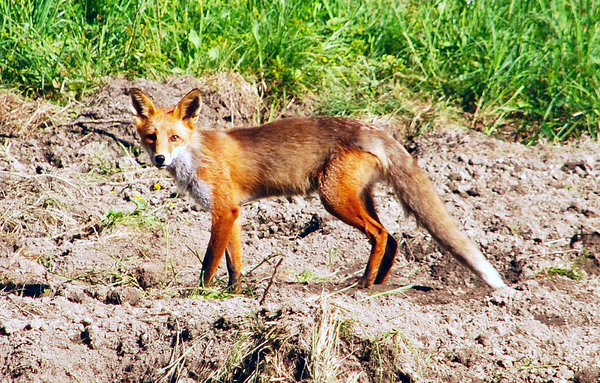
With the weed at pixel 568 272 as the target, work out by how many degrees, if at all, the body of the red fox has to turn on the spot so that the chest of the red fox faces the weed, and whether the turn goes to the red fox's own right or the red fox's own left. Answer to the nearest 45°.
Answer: approximately 180°

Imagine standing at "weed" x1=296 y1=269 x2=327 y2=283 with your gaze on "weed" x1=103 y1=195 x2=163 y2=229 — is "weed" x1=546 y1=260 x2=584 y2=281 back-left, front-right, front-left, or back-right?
back-right

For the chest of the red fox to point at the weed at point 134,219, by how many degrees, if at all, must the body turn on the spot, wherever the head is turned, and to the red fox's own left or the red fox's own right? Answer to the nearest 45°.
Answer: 0° — it already faces it

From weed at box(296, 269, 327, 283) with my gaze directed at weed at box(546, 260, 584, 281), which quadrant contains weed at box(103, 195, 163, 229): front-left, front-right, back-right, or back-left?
back-left

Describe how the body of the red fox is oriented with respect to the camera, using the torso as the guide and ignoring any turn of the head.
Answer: to the viewer's left
